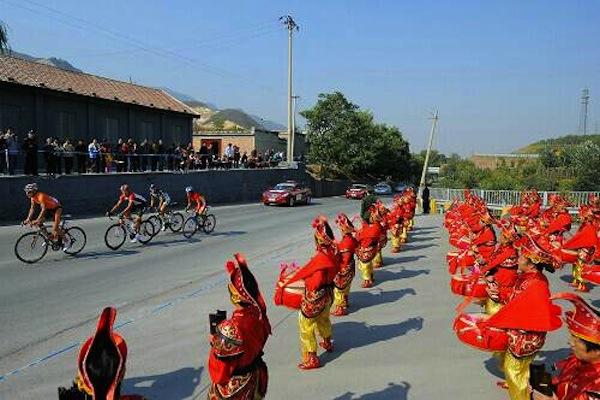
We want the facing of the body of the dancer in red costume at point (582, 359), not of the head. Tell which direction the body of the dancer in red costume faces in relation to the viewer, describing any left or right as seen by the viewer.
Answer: facing to the left of the viewer

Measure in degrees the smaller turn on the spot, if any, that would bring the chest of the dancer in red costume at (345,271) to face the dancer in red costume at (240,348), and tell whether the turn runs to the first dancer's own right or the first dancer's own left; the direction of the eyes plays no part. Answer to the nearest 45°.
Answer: approximately 90° to the first dancer's own left

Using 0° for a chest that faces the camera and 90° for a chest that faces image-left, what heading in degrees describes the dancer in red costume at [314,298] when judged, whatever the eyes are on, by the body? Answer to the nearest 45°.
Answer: approximately 90°

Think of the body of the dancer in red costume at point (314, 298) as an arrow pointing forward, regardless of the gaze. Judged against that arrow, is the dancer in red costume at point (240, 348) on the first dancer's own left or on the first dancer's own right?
on the first dancer's own left

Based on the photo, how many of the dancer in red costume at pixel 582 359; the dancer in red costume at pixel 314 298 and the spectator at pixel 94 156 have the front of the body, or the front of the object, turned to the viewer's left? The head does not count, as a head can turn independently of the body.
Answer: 2

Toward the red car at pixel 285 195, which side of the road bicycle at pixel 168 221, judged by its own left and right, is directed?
back

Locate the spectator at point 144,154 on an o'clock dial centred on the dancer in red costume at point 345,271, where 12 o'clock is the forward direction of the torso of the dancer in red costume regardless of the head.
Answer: The spectator is roughly at 2 o'clock from the dancer in red costume.
